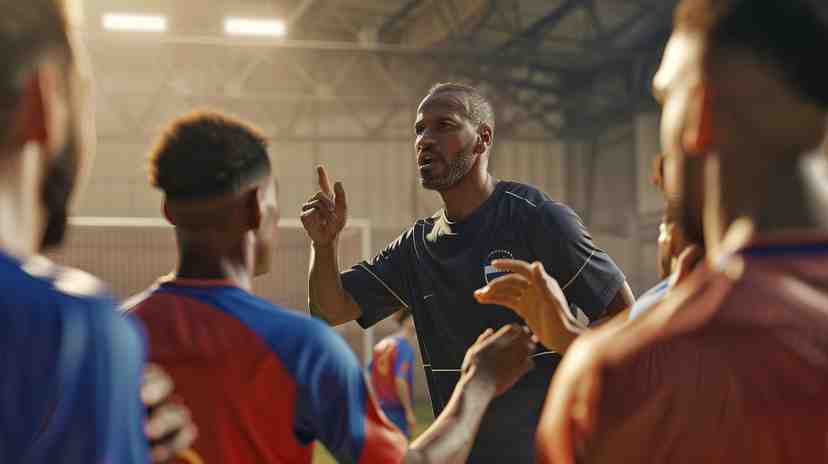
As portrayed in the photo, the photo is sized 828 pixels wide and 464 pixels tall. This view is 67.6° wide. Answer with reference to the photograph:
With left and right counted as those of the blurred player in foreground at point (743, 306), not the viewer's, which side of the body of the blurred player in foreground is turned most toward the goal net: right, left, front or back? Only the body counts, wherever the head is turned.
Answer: front

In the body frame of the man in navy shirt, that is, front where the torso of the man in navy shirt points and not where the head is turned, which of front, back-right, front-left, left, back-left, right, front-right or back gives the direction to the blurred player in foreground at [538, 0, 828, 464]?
front-left

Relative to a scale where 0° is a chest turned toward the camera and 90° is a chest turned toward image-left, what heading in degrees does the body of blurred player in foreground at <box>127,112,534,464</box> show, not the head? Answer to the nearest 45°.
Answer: approximately 225°

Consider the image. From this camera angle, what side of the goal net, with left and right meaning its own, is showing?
front

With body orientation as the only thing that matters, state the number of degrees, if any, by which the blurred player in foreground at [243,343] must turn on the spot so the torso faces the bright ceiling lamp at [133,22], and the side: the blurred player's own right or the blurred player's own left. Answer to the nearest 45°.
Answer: approximately 45° to the blurred player's own left

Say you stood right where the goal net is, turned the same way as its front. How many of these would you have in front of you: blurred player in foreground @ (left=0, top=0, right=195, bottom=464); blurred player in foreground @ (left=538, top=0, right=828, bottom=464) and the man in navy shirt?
3

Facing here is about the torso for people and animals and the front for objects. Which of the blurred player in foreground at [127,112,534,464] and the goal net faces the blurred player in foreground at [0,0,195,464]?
the goal net

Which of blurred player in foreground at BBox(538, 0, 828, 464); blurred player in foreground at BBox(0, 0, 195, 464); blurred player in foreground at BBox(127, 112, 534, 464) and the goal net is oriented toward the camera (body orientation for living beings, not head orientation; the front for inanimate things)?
the goal net

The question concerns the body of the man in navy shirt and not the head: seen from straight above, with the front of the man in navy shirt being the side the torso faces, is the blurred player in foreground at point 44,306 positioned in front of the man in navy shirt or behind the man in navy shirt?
in front

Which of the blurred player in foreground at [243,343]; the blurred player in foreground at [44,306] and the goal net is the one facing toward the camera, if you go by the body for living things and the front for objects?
the goal net

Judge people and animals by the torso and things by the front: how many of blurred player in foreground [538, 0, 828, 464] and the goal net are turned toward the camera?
1

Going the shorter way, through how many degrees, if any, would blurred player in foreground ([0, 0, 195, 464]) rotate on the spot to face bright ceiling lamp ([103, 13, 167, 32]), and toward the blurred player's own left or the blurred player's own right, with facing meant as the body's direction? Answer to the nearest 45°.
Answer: approximately 45° to the blurred player's own left

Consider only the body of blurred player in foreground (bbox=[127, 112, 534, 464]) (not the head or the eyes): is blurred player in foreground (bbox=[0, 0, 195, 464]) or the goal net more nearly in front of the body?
the goal net

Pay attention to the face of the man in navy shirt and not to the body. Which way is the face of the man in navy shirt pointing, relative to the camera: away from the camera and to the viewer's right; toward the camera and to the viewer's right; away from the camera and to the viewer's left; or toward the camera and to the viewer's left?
toward the camera and to the viewer's left

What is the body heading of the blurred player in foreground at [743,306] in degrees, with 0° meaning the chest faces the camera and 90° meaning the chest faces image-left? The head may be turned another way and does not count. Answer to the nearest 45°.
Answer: approximately 135°

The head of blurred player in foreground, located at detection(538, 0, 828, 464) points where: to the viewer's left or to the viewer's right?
to the viewer's left
